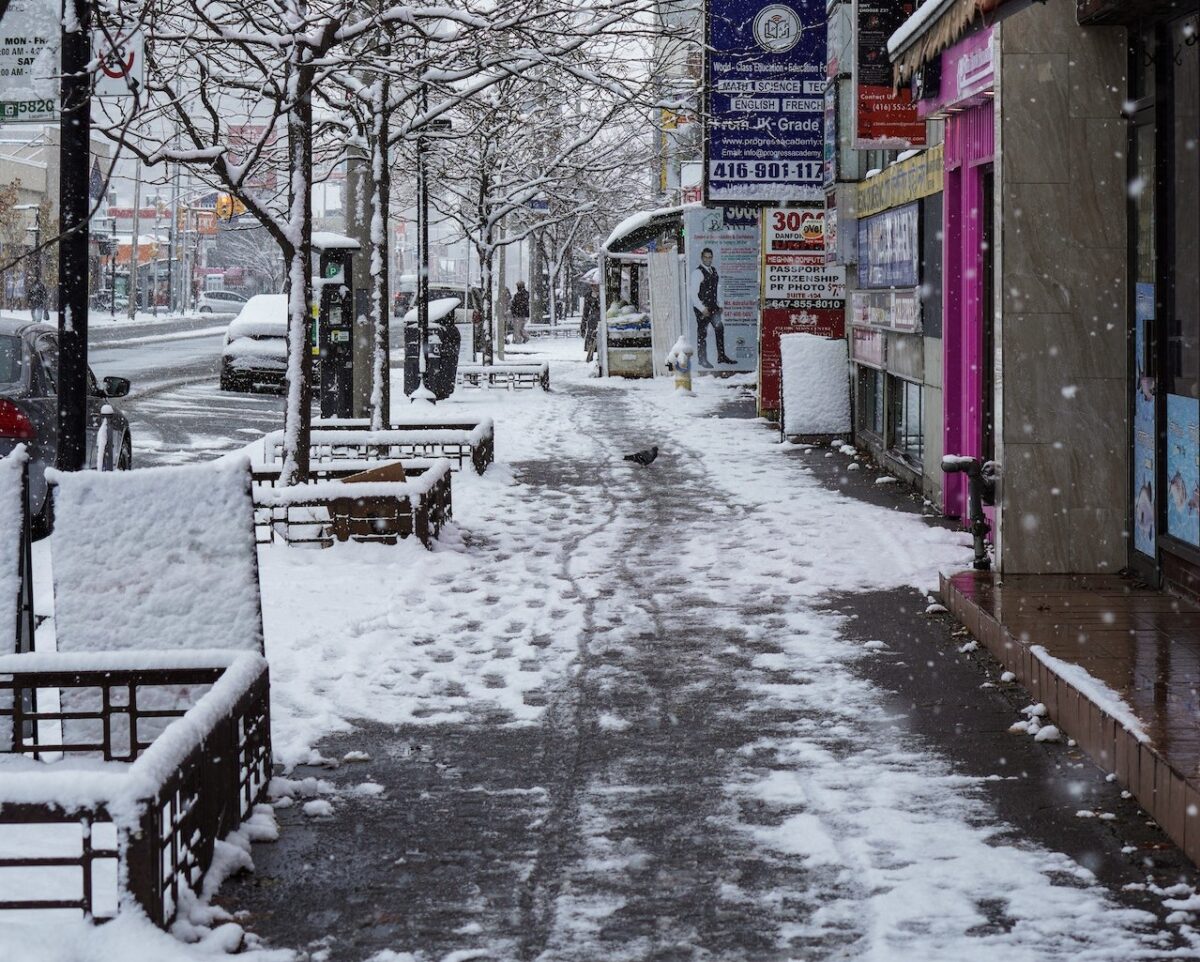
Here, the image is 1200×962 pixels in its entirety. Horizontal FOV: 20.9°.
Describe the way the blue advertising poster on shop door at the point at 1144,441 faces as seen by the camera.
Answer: facing to the left of the viewer

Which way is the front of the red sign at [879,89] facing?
toward the camera

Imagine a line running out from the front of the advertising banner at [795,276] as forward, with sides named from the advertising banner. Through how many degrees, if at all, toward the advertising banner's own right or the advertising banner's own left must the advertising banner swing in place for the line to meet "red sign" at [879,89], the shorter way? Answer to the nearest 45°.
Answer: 0° — it already faces it

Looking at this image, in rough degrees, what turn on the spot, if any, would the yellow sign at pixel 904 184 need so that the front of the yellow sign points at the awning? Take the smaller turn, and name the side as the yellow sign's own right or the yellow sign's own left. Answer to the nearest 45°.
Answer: approximately 45° to the yellow sign's own left

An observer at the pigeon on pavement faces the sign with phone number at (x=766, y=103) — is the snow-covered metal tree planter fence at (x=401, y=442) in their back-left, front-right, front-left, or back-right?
back-left

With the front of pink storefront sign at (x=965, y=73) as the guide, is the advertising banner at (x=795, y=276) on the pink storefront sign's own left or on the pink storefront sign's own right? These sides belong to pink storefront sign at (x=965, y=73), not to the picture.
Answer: on the pink storefront sign's own right

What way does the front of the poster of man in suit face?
toward the camera

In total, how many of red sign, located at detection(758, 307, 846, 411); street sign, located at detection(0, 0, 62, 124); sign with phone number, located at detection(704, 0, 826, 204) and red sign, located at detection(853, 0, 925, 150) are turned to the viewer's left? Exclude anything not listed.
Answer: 0

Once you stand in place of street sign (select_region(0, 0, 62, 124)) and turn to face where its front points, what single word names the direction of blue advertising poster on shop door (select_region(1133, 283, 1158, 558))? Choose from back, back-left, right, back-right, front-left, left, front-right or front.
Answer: left

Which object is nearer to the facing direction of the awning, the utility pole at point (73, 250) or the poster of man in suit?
the utility pole

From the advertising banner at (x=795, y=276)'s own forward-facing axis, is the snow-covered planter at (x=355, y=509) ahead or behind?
ahead

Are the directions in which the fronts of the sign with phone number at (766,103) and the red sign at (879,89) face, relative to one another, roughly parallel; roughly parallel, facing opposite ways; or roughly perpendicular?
roughly parallel

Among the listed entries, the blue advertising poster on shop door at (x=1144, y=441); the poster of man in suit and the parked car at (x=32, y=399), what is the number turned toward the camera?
1

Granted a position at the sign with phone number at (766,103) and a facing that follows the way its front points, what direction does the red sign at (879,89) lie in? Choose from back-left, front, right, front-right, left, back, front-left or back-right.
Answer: front
